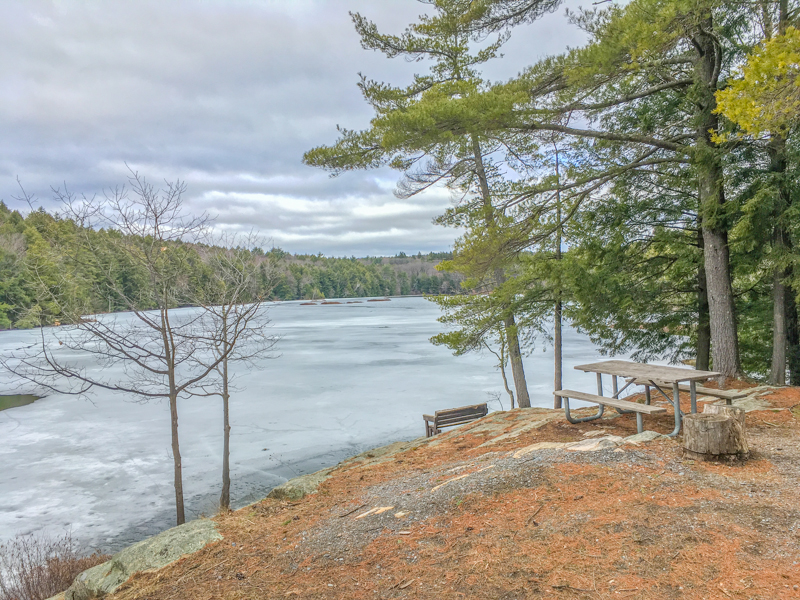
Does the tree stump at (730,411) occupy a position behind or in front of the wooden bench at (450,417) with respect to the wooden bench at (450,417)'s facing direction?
behind

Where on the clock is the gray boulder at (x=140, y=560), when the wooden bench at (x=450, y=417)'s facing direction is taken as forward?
The gray boulder is roughly at 8 o'clock from the wooden bench.

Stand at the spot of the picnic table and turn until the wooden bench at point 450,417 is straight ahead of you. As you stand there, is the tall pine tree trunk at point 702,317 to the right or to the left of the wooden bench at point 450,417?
right

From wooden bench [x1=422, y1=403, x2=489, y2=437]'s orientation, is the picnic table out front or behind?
behind

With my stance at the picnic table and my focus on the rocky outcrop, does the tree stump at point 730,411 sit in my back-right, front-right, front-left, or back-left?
front-left

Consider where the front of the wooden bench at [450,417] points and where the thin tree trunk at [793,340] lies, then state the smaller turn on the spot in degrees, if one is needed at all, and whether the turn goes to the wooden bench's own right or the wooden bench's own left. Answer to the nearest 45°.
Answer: approximately 135° to the wooden bench's own right

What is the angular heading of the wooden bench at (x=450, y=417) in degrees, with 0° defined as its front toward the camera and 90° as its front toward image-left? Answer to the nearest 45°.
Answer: approximately 135°

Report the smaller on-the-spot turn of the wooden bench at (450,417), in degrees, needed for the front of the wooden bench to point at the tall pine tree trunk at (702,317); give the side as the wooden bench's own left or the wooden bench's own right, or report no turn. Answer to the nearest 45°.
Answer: approximately 135° to the wooden bench's own right
